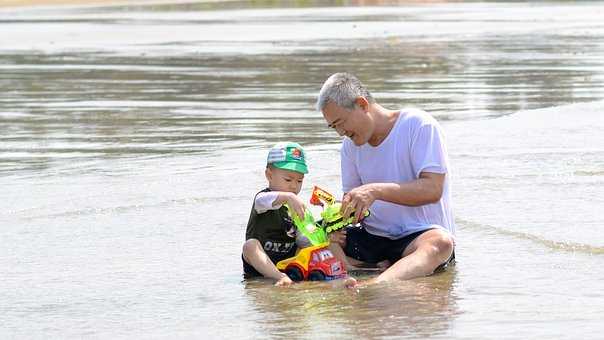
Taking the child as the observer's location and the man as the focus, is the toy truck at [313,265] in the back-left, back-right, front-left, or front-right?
front-right

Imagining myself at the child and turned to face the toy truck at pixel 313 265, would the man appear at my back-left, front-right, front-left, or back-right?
front-left

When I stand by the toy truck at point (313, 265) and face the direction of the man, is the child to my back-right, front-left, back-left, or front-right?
back-left

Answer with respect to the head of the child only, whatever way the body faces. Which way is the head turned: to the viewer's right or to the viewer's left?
to the viewer's right

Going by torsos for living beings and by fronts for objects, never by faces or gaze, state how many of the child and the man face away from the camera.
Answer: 0

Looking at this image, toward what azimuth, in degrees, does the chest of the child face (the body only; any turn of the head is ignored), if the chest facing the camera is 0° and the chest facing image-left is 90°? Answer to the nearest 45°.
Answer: approximately 315°

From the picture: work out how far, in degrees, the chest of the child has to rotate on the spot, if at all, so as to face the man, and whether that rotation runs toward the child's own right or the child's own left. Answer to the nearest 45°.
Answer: approximately 45° to the child's own left

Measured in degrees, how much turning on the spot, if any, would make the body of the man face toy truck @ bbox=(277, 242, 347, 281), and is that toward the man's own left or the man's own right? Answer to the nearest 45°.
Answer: approximately 45° to the man's own right

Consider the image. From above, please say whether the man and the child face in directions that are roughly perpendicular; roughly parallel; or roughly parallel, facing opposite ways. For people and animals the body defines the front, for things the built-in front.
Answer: roughly perpendicular

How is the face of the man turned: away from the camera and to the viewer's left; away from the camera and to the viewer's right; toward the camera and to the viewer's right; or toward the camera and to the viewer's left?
toward the camera and to the viewer's left

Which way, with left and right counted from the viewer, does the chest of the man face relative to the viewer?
facing the viewer and to the left of the viewer
